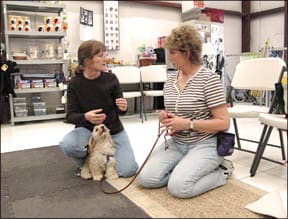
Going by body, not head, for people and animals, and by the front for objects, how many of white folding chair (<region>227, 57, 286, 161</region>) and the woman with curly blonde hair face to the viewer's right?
0

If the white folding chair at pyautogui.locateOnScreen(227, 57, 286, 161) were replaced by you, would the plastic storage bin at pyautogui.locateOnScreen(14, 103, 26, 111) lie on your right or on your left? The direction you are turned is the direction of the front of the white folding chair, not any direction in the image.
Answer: on your right

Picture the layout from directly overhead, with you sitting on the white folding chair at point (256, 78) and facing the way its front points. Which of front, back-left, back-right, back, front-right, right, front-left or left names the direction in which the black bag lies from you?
front-left

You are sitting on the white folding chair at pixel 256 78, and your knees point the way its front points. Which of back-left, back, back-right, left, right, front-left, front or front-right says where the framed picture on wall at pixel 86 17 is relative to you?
right

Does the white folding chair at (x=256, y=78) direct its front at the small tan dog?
yes

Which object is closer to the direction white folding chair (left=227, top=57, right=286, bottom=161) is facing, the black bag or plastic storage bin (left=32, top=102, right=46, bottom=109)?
the black bag

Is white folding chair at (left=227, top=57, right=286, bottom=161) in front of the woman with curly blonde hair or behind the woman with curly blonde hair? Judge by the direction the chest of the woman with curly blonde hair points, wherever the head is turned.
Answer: behind

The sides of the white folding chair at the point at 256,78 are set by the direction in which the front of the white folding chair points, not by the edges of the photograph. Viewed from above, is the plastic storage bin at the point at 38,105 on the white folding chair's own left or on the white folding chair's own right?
on the white folding chair's own right

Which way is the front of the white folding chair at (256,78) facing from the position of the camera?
facing the viewer and to the left of the viewer
